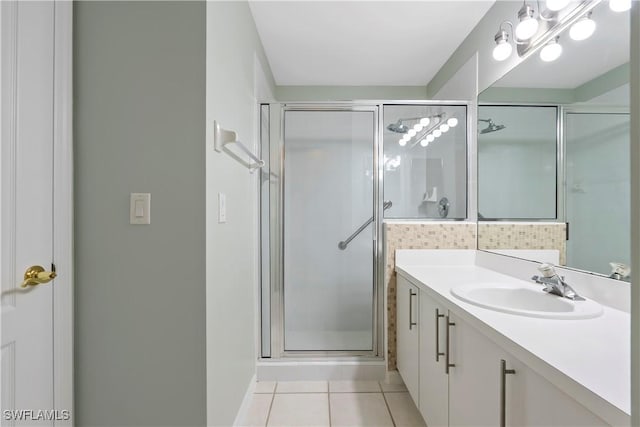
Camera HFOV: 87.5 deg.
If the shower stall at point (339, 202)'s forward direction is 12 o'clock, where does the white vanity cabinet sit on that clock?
The white vanity cabinet is roughly at 11 o'clock from the shower stall.

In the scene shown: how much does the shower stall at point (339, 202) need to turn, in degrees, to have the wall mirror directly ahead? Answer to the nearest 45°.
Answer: approximately 45° to its left

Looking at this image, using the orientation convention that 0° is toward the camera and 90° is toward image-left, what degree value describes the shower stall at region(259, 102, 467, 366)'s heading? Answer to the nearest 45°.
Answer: approximately 0°

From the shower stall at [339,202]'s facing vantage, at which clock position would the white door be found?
The white door is roughly at 1 o'clock from the shower stall.

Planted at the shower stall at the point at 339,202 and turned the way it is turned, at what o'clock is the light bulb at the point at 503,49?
The light bulb is roughly at 10 o'clock from the shower stall.

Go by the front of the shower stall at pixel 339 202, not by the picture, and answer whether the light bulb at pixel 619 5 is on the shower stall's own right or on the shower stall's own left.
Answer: on the shower stall's own left

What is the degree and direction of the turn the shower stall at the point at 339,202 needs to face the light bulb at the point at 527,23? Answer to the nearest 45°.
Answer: approximately 45° to its left
